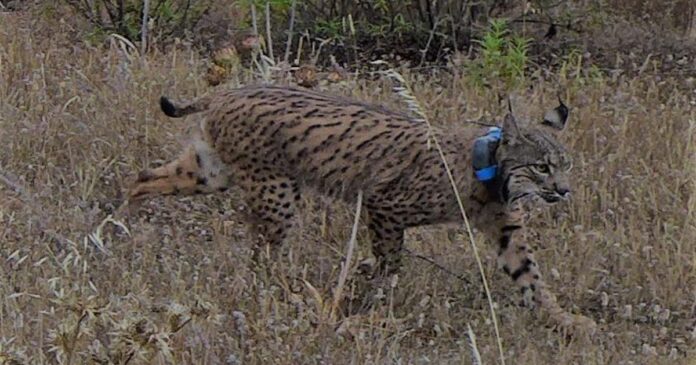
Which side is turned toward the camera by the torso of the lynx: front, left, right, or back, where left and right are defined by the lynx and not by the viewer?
right
